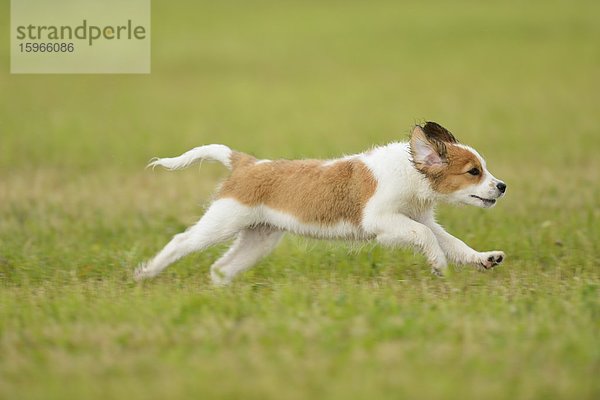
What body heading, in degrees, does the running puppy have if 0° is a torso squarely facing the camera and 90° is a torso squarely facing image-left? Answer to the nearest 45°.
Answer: approximately 270°
